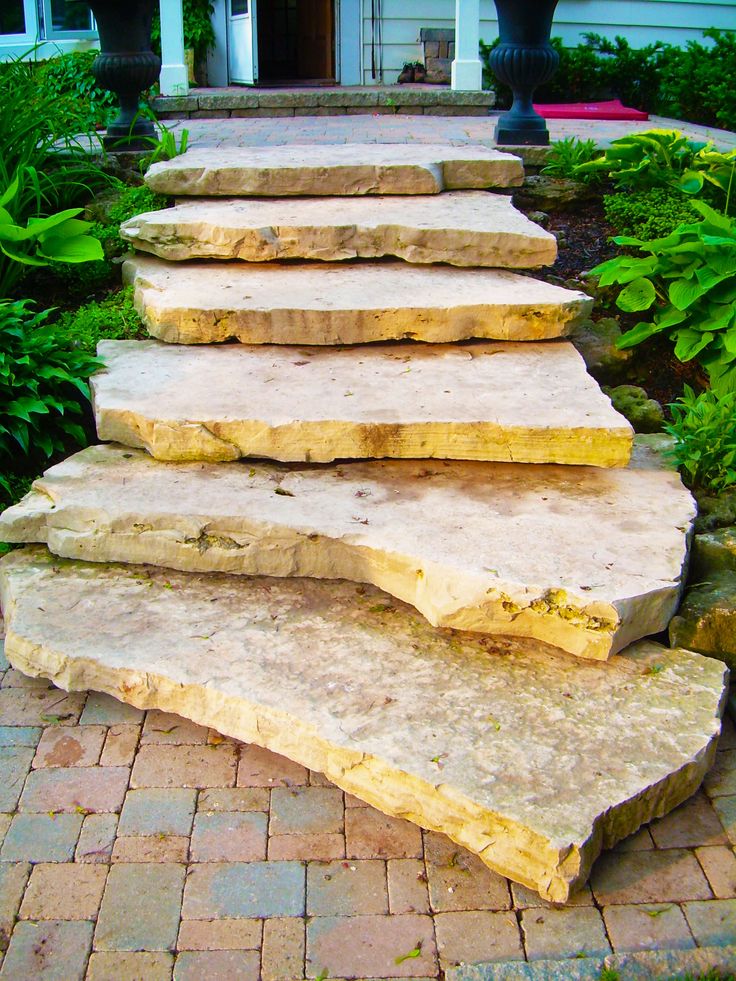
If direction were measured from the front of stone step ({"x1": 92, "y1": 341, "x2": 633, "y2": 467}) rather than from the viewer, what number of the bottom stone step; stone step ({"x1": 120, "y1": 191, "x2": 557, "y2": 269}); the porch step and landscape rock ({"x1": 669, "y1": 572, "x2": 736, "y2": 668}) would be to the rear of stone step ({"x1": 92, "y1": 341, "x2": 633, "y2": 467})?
2

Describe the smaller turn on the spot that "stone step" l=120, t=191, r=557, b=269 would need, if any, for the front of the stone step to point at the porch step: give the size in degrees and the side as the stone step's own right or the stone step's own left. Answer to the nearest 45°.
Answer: approximately 180°

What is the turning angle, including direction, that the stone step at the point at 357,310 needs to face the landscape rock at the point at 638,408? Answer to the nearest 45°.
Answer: approximately 90° to its left

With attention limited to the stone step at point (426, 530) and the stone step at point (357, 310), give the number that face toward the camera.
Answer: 2

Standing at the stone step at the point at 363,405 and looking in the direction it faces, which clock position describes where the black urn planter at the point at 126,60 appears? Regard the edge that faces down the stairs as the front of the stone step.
The black urn planter is roughly at 5 o'clock from the stone step.

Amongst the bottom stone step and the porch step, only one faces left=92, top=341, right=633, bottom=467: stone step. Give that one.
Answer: the porch step

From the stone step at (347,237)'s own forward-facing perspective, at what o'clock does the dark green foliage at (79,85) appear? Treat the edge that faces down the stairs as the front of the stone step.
The dark green foliage is roughly at 5 o'clock from the stone step.

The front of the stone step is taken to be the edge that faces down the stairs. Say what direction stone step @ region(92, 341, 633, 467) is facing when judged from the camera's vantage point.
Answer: facing the viewer

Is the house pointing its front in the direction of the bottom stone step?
yes

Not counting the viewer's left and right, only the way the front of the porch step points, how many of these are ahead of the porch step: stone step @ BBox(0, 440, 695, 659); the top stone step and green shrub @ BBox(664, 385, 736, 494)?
3

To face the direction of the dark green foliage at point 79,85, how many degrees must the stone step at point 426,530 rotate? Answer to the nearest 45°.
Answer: approximately 180°

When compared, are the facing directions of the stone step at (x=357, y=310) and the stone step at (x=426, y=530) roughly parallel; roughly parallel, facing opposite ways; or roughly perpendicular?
roughly parallel

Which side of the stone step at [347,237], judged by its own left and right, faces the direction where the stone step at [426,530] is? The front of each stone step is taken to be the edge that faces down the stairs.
front

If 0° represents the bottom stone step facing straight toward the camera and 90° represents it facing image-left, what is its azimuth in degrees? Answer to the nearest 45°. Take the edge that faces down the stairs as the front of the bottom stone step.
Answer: approximately 45°

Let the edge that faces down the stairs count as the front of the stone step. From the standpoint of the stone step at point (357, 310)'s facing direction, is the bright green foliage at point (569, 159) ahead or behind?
behind

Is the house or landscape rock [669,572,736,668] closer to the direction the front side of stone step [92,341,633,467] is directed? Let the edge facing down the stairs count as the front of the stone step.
the landscape rock

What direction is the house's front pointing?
toward the camera
